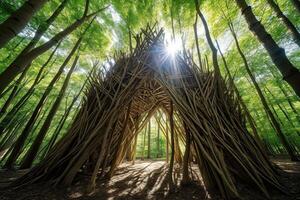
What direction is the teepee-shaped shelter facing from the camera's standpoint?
toward the camera

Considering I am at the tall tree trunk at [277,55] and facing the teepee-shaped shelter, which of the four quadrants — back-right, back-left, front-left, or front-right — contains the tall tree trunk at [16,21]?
front-left

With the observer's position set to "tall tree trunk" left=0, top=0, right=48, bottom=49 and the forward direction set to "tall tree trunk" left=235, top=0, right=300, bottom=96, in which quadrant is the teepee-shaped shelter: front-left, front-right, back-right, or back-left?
front-left

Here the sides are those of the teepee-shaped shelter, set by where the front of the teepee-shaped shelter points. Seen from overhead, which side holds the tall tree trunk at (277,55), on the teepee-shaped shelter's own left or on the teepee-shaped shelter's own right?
on the teepee-shaped shelter's own left

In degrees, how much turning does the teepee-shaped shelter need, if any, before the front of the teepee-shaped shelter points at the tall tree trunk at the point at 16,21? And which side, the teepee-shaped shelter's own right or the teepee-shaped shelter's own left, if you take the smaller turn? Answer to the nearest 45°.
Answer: approximately 45° to the teepee-shaped shelter's own right

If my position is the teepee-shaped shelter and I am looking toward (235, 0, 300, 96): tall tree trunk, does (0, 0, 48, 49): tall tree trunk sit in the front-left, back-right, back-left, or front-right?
back-right

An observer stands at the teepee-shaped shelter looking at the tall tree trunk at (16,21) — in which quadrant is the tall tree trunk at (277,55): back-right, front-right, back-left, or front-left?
back-left
